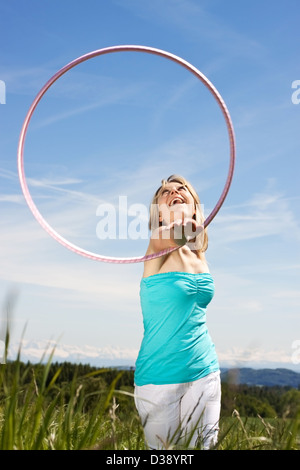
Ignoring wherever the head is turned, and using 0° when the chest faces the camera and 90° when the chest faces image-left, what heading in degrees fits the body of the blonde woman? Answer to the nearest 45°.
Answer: approximately 315°
